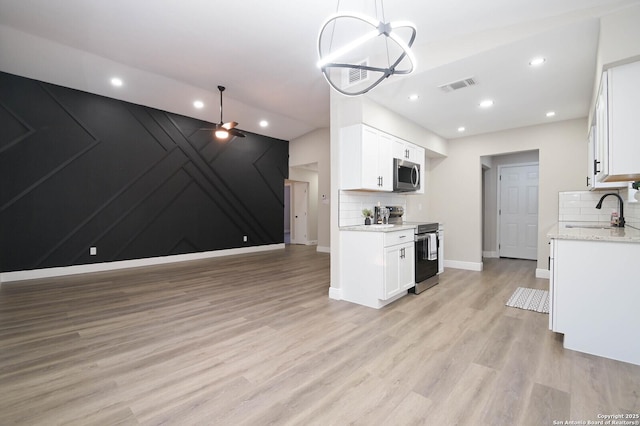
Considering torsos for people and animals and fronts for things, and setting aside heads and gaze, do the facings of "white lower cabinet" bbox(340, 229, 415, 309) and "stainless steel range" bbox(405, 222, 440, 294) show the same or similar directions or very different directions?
same or similar directions

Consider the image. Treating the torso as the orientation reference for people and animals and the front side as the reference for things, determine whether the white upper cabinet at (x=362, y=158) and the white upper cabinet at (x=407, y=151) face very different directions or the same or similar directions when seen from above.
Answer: same or similar directions

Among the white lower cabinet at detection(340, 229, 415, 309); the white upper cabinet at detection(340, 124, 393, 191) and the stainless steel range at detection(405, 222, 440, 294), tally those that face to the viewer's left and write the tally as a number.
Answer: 0

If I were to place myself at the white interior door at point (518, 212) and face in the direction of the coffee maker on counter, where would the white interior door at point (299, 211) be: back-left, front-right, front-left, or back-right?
front-right

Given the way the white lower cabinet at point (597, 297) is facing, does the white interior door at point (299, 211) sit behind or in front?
in front

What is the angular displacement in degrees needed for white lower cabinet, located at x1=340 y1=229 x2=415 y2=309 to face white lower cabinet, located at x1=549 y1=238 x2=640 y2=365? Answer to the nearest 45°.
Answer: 0° — it already faces it

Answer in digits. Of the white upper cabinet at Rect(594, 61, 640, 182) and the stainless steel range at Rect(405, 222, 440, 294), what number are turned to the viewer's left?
1

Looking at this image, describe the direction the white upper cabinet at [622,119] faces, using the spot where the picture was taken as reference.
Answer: facing to the left of the viewer

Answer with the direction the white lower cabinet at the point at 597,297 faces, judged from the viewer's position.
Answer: facing to the left of the viewer
